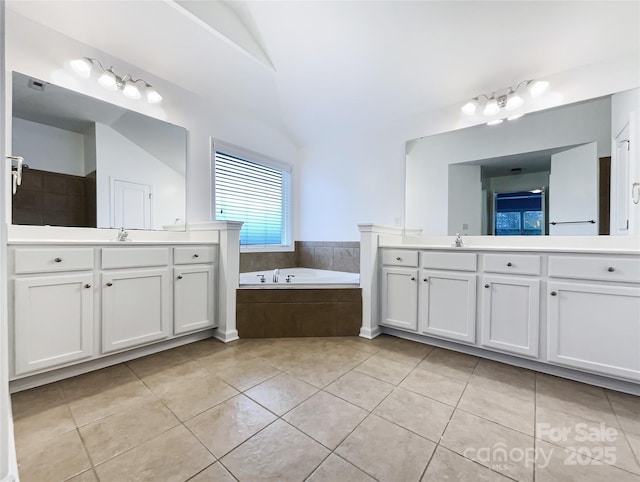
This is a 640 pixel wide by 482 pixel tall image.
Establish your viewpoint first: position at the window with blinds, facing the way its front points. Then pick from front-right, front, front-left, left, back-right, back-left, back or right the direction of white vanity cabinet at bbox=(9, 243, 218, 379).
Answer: right

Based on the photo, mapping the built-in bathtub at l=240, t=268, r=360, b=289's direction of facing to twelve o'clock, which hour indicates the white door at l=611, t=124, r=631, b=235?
The white door is roughly at 10 o'clock from the built-in bathtub.

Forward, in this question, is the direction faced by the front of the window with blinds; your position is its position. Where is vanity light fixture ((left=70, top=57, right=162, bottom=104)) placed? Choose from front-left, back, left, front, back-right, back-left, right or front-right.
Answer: right

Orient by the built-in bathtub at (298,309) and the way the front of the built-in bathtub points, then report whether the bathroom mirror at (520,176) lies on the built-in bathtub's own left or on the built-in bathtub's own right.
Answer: on the built-in bathtub's own left

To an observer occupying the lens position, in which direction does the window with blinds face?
facing the viewer and to the right of the viewer

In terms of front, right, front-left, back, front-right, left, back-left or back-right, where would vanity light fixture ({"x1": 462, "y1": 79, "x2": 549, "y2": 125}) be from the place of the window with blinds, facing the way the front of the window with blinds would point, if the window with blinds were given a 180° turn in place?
back

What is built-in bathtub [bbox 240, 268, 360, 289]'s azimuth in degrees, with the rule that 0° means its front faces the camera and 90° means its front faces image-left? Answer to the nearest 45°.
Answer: approximately 0°

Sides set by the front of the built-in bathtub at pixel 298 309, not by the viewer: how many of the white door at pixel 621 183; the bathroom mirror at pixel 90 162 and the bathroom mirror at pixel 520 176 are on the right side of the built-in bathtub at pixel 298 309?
1
